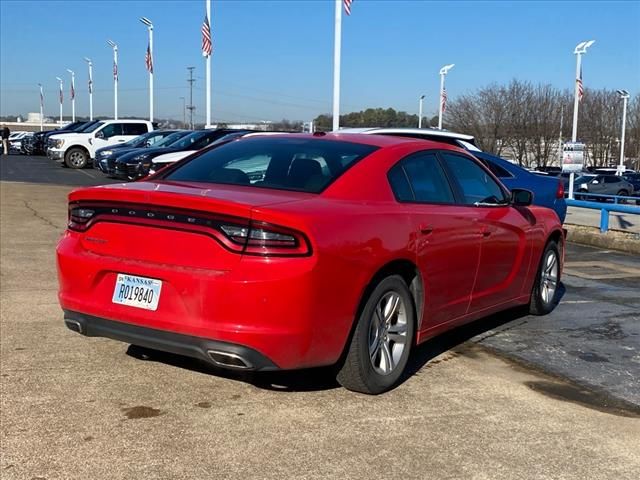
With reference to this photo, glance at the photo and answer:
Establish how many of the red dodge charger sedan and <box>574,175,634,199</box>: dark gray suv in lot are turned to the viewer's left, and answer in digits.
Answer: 1

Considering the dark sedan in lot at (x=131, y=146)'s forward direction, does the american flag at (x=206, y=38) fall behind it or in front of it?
behind

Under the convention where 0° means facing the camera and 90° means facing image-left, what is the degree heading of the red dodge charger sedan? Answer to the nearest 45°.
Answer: approximately 225°

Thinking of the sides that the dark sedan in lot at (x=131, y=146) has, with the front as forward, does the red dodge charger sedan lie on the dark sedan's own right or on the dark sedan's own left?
on the dark sedan's own left

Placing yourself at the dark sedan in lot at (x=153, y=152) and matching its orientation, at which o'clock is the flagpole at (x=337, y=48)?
The flagpole is roughly at 6 o'clock from the dark sedan in lot.

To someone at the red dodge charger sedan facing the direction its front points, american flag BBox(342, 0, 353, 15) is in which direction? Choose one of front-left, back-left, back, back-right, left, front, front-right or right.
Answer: front-left

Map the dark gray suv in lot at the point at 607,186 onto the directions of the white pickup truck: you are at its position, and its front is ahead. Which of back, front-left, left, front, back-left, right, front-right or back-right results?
back-left

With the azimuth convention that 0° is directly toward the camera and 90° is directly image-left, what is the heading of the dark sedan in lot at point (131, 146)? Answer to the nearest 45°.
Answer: approximately 45°

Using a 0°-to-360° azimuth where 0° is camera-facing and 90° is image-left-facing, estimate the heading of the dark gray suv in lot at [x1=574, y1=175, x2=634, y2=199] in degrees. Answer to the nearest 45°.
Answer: approximately 90°

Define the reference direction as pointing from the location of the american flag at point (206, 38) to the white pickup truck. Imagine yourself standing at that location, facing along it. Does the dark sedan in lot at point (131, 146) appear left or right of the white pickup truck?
left

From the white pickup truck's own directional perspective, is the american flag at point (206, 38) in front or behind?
behind
